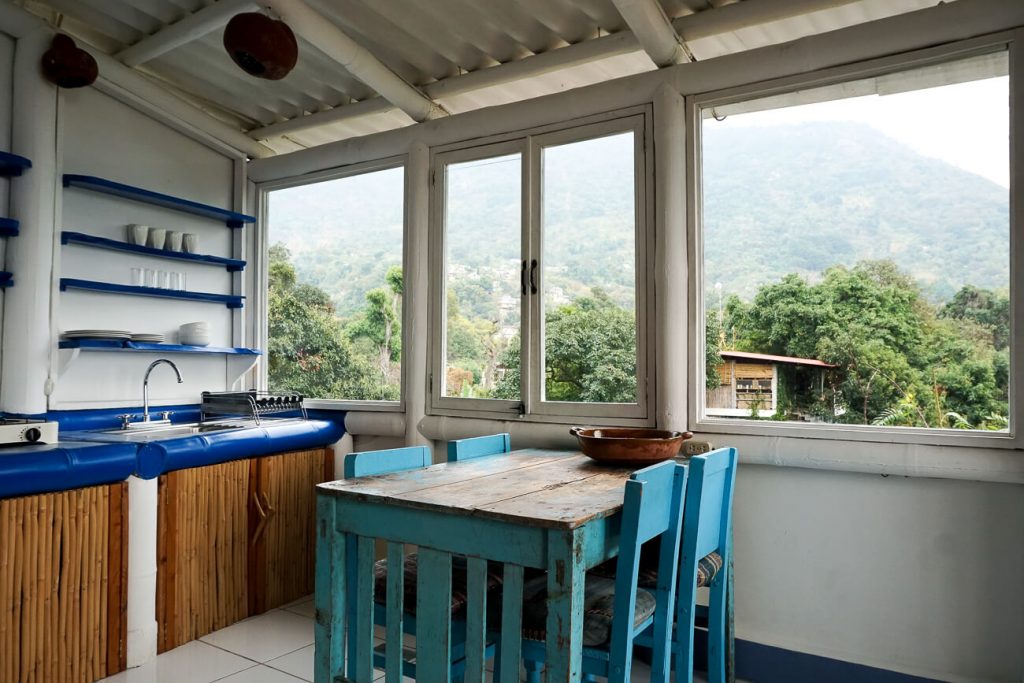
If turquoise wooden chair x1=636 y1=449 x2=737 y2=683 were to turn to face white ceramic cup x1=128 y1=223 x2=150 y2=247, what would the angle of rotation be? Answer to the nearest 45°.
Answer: approximately 45° to its left

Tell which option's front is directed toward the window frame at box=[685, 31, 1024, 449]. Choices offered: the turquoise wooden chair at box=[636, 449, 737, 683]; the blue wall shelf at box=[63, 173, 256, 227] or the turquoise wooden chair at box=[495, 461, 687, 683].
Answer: the blue wall shelf

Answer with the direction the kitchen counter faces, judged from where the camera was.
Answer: facing the viewer and to the right of the viewer

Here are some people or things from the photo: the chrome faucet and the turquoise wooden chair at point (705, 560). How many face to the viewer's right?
1

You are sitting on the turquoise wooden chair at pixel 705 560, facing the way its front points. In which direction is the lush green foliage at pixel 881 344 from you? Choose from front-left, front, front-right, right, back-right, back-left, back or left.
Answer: right

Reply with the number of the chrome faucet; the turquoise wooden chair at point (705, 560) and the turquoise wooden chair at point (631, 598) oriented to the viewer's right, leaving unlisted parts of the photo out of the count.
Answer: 1

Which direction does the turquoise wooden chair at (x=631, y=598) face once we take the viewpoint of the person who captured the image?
facing away from the viewer and to the left of the viewer

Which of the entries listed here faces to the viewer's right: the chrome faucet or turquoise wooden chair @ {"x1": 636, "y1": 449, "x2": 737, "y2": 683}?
the chrome faucet

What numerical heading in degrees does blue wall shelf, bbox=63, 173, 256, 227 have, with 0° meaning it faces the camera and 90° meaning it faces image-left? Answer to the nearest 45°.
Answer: approximately 315°

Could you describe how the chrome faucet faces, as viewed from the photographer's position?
facing to the right of the viewer

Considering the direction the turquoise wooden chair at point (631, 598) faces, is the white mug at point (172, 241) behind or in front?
in front

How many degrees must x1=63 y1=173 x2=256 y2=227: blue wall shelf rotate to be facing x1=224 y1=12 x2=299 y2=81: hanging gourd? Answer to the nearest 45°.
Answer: approximately 45° to its right

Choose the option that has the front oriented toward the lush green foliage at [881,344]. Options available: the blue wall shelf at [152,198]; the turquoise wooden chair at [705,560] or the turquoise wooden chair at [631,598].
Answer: the blue wall shelf

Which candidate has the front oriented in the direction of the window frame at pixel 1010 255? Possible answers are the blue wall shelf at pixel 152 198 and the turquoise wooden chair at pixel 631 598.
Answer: the blue wall shelf
